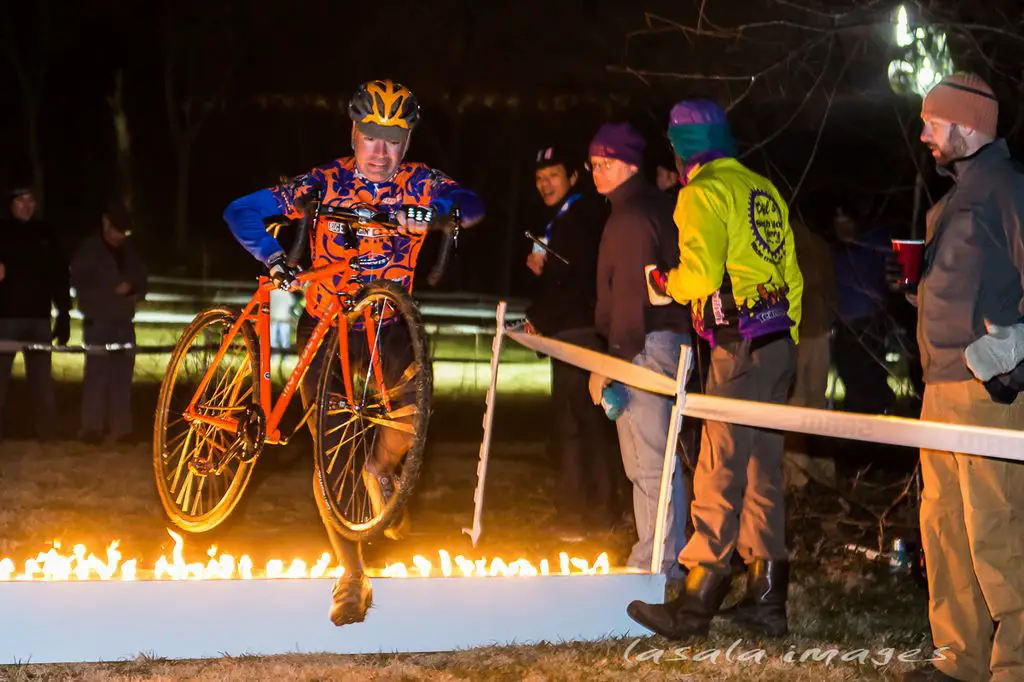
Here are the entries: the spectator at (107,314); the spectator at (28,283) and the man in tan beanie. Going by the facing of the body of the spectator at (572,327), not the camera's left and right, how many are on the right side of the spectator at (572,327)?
2

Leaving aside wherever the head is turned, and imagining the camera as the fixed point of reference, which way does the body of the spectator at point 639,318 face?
to the viewer's left

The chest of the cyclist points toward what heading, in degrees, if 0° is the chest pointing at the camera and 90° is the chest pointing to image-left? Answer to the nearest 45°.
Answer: approximately 0°

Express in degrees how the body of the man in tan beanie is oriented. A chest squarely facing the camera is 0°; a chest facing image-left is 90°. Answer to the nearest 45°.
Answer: approximately 90°

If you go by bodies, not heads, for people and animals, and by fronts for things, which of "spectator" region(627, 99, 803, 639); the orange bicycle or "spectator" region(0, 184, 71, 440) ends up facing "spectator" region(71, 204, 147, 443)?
"spectator" region(627, 99, 803, 639)

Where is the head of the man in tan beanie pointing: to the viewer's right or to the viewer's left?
to the viewer's left

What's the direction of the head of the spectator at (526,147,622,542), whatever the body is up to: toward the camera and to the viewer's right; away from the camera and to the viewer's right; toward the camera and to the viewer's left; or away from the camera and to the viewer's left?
toward the camera and to the viewer's left

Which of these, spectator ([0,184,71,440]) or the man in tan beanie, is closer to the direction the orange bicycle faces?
the man in tan beanie

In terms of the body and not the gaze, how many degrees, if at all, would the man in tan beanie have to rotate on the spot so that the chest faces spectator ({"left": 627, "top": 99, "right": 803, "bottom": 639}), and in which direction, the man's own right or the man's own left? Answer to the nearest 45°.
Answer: approximately 45° to the man's own right

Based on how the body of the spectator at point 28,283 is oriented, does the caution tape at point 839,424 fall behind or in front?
in front
